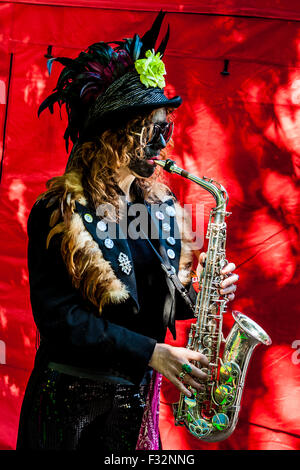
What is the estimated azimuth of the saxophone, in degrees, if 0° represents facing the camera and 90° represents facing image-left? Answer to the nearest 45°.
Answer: approximately 270°
